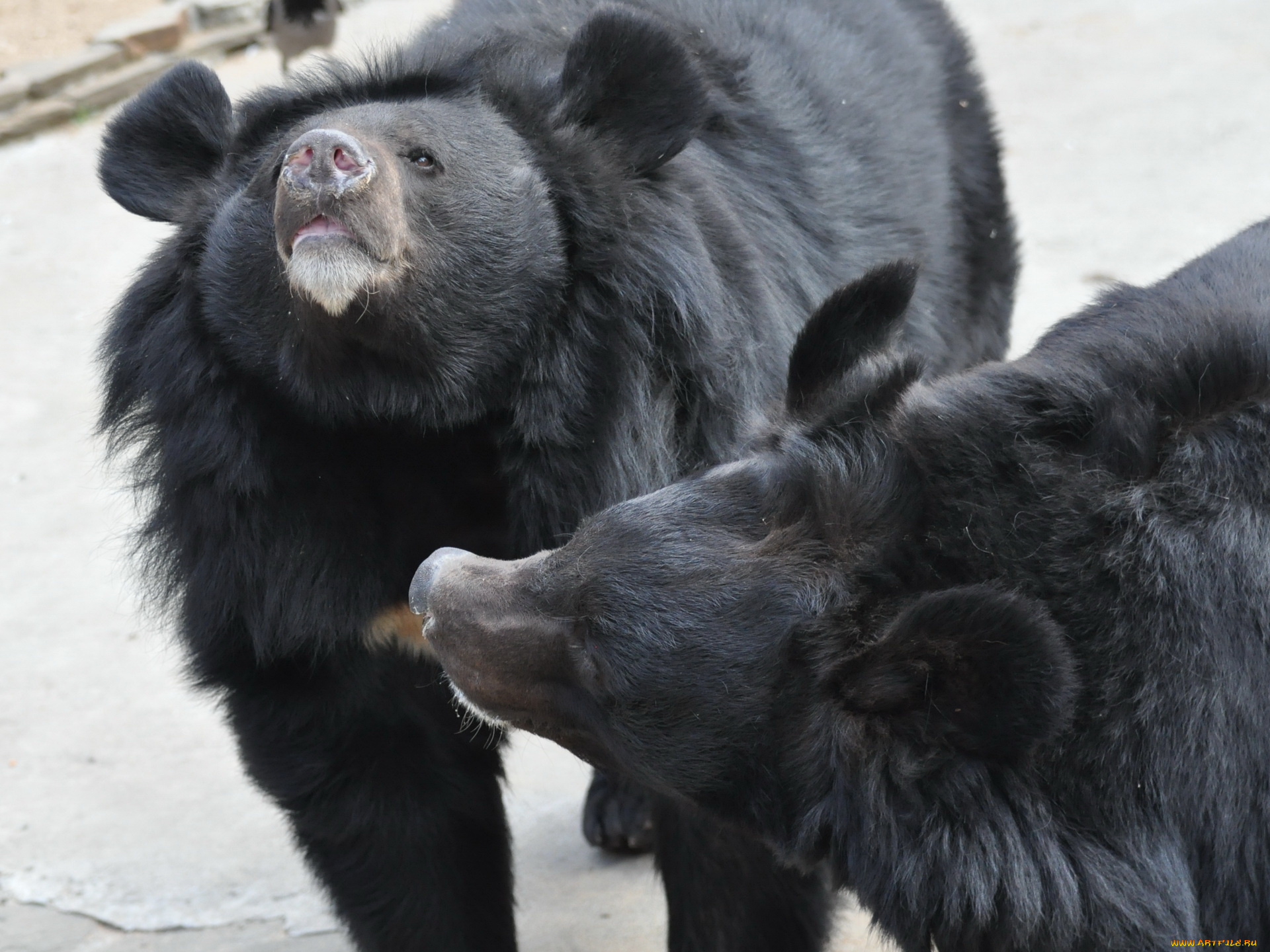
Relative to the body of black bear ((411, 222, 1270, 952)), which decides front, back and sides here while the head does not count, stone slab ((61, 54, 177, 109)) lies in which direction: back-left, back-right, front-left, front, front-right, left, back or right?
front-right

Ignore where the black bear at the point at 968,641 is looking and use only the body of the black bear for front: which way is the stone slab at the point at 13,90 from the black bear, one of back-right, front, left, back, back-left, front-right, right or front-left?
front-right

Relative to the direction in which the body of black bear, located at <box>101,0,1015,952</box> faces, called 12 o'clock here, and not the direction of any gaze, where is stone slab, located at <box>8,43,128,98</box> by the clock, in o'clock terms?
The stone slab is roughly at 4 o'clock from the black bear.

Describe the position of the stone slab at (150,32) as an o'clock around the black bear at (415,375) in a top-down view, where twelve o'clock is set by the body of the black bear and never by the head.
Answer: The stone slab is roughly at 4 o'clock from the black bear.

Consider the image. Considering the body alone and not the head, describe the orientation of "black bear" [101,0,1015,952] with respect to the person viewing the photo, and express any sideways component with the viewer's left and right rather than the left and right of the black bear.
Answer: facing the viewer and to the left of the viewer

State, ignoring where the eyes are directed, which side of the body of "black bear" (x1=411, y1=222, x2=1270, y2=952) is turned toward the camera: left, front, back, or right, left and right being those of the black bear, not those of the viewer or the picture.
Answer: left

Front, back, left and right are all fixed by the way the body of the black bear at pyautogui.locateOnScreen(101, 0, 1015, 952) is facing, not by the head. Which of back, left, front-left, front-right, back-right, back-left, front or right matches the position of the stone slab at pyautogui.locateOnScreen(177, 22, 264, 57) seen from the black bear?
back-right

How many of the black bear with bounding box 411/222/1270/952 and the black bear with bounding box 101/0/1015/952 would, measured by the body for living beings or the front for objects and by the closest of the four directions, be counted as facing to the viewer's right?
0
